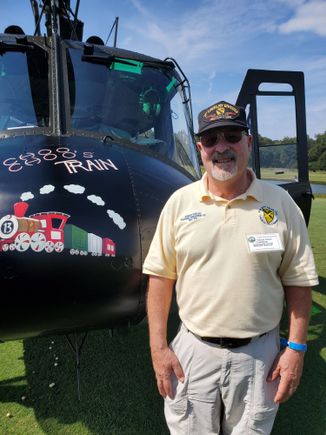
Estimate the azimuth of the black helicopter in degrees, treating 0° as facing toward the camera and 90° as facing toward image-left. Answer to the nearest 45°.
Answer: approximately 0°
